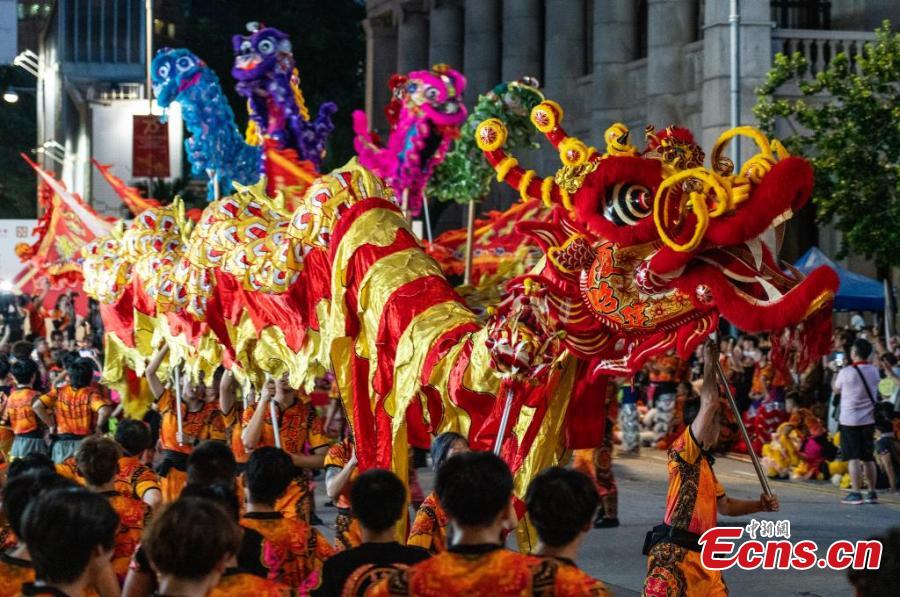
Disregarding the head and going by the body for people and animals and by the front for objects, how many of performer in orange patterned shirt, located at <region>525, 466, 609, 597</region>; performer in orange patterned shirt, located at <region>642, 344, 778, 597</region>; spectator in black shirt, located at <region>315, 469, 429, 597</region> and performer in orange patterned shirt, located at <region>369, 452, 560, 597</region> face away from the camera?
3

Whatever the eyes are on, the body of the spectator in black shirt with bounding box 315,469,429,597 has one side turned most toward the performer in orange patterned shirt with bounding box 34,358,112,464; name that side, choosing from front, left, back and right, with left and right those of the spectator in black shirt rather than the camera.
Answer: front

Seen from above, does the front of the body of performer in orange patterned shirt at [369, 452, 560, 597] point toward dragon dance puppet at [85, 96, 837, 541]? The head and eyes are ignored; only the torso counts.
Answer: yes

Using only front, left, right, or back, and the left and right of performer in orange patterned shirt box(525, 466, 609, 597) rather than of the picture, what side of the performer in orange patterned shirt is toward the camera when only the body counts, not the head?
back

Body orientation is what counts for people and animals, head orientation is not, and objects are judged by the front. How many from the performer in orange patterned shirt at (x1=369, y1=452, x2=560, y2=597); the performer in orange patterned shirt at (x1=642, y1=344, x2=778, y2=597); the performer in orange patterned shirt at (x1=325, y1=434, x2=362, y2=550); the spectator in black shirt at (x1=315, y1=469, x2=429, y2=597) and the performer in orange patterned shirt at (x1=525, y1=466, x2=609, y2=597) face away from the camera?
3

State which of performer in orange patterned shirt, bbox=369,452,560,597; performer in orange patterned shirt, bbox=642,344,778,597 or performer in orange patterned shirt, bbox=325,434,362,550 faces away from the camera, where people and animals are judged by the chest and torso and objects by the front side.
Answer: performer in orange patterned shirt, bbox=369,452,560,597

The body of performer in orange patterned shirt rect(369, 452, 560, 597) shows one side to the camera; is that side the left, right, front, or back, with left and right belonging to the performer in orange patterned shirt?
back

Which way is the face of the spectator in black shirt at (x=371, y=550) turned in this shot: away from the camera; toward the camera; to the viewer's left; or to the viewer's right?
away from the camera
